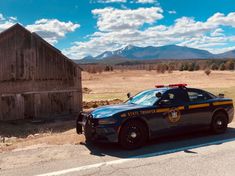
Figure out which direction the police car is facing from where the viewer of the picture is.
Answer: facing the viewer and to the left of the viewer
